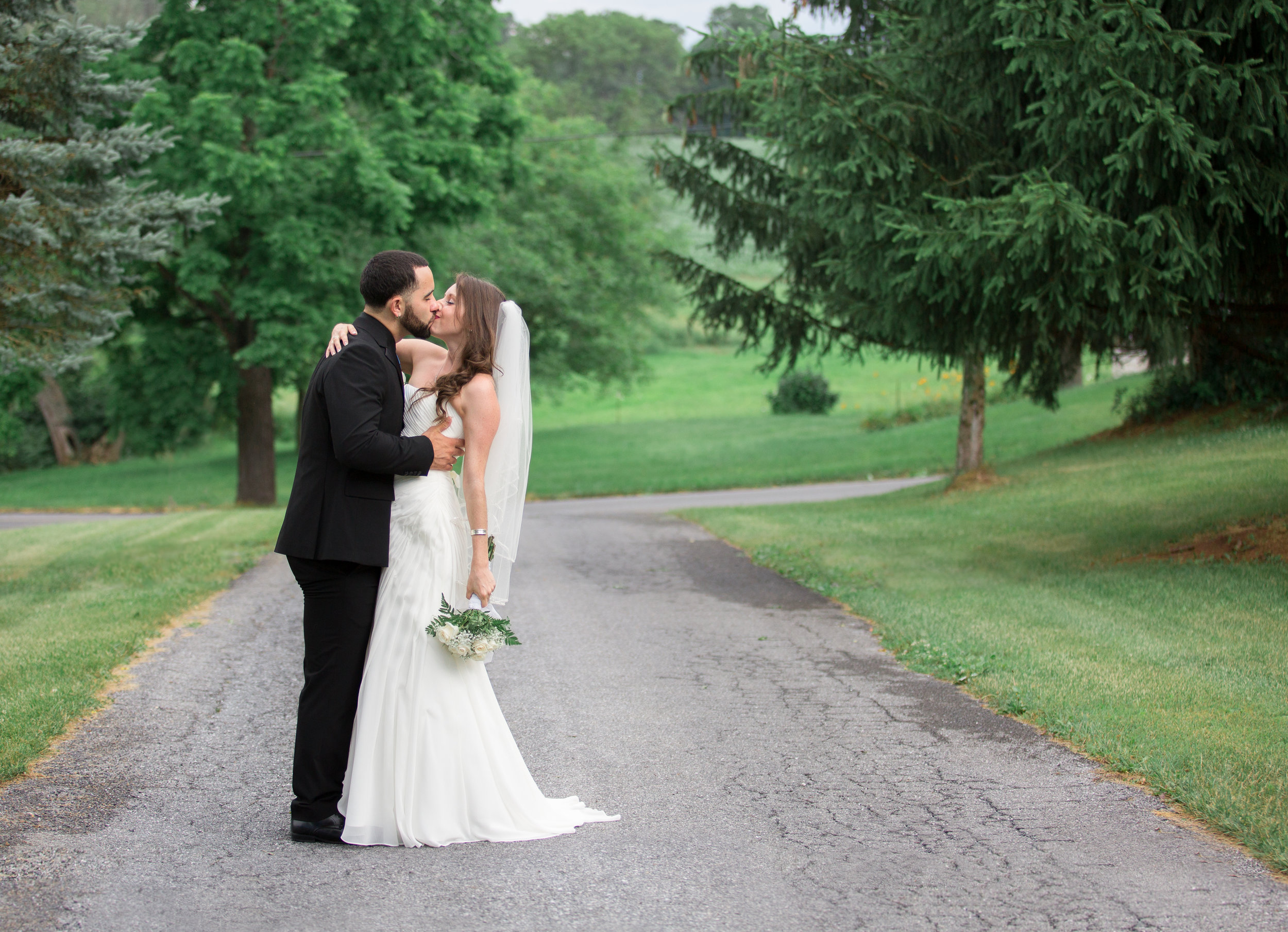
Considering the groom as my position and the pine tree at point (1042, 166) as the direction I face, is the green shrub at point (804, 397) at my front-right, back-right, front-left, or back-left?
front-left

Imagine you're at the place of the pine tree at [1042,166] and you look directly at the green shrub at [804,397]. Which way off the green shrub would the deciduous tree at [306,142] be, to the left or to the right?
left

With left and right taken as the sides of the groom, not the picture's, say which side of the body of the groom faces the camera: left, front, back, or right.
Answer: right

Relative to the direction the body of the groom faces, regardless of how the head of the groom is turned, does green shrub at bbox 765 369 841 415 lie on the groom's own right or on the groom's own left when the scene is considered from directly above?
on the groom's own left

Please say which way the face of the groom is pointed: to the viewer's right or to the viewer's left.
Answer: to the viewer's right

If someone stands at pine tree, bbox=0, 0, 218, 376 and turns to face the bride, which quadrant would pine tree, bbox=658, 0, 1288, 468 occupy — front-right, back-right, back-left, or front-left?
front-left

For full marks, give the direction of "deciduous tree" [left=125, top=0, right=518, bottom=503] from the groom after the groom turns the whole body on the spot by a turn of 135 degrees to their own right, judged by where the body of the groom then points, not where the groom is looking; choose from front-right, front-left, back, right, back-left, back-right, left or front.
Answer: back-right

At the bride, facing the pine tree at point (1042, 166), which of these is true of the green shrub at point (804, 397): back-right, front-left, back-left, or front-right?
front-left

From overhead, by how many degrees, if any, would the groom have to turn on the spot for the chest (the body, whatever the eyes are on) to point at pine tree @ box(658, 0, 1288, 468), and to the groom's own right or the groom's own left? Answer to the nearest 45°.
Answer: approximately 45° to the groom's own left

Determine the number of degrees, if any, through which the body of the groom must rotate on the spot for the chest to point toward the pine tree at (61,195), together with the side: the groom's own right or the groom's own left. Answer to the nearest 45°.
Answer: approximately 90° to the groom's own left

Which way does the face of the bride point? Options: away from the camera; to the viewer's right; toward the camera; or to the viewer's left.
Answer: to the viewer's left
